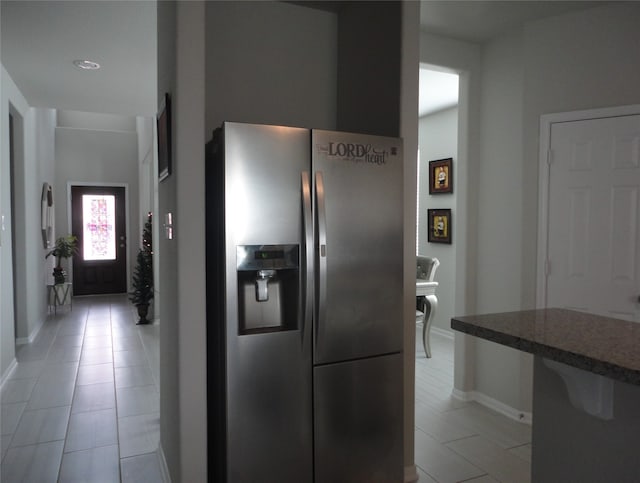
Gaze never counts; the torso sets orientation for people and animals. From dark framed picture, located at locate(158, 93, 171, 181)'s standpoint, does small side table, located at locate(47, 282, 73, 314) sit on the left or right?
on its right

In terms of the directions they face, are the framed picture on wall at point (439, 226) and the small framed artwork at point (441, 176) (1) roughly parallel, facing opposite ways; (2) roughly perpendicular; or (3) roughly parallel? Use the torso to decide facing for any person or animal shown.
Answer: roughly parallel

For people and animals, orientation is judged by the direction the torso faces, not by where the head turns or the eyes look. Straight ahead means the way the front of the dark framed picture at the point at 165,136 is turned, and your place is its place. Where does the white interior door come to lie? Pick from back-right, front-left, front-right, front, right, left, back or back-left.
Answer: back

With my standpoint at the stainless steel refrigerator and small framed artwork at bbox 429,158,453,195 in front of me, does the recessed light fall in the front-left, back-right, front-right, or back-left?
front-left

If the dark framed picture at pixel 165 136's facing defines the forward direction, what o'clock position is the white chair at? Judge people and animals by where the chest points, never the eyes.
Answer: The white chair is roughly at 5 o'clock from the dark framed picture.

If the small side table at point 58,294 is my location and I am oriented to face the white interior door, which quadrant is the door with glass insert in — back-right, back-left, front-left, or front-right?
back-left

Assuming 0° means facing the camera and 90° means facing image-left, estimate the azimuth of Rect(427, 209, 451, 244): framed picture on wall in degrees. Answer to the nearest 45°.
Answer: approximately 45°

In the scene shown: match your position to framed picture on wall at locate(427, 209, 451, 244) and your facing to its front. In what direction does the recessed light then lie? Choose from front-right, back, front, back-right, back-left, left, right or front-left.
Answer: front

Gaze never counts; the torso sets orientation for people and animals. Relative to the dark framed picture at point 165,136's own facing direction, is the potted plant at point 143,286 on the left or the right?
on its right

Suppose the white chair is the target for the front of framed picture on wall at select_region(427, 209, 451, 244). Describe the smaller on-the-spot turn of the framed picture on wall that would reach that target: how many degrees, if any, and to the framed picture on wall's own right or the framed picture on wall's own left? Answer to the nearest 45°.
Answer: approximately 45° to the framed picture on wall's own left

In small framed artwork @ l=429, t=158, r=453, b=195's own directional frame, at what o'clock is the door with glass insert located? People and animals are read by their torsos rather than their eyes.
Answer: The door with glass insert is roughly at 2 o'clock from the small framed artwork.

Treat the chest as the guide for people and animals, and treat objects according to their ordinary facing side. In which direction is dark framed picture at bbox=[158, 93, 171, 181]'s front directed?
to the viewer's left

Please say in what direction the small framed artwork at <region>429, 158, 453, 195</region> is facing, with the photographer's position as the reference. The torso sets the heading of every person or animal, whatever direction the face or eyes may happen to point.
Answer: facing the viewer and to the left of the viewer

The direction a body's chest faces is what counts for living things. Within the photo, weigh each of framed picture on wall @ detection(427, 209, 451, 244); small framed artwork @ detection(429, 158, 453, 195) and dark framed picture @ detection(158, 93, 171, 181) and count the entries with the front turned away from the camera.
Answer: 0

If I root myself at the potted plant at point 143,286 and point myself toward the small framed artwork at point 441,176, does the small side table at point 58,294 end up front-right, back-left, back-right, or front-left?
back-left
